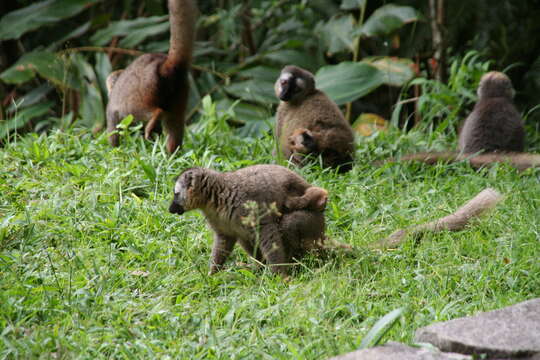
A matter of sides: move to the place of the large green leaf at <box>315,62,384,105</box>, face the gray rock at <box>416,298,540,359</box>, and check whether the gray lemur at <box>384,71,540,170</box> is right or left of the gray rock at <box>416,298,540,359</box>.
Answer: left

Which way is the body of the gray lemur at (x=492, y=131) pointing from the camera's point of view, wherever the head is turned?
away from the camera

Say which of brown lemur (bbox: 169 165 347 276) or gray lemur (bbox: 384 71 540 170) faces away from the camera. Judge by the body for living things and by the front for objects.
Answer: the gray lemur

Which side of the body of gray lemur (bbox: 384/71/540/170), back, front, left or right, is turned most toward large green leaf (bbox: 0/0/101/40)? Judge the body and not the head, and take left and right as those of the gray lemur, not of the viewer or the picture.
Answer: left

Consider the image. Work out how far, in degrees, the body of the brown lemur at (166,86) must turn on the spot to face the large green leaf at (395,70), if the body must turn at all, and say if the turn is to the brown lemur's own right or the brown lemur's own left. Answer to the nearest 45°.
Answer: approximately 90° to the brown lemur's own right

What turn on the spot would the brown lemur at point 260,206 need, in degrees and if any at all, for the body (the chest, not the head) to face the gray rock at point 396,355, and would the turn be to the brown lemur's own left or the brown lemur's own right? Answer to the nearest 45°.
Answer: approximately 90° to the brown lemur's own left

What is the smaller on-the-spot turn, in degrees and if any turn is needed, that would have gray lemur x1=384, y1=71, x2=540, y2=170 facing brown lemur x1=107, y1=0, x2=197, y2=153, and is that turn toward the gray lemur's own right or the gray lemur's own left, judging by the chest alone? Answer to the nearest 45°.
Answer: approximately 90° to the gray lemur's own left

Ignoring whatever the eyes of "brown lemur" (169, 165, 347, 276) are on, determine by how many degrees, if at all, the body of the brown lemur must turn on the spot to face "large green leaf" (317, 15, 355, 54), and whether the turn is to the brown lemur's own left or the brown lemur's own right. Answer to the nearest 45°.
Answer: approximately 90° to the brown lemur's own right

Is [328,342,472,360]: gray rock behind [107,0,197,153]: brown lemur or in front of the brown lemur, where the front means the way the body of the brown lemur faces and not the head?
behind

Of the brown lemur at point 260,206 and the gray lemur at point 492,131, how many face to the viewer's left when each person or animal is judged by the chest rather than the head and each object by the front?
1

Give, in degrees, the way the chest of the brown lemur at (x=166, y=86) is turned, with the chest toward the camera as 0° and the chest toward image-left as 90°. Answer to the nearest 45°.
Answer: approximately 135°

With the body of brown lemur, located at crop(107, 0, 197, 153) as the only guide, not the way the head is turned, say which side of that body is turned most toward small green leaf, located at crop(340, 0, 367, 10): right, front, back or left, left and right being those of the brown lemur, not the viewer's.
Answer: right

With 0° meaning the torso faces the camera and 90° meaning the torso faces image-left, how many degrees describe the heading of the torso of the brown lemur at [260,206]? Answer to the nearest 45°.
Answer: approximately 90°

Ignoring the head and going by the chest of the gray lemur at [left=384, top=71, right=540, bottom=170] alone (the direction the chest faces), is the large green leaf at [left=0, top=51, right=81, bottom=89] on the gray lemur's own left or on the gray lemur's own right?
on the gray lemur's own left

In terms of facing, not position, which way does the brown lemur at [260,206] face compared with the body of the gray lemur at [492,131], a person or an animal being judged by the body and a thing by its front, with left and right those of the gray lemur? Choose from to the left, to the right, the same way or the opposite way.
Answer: to the left

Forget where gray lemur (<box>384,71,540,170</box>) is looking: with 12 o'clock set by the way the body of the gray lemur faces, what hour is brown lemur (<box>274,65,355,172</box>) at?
The brown lemur is roughly at 8 o'clock from the gray lemur.
